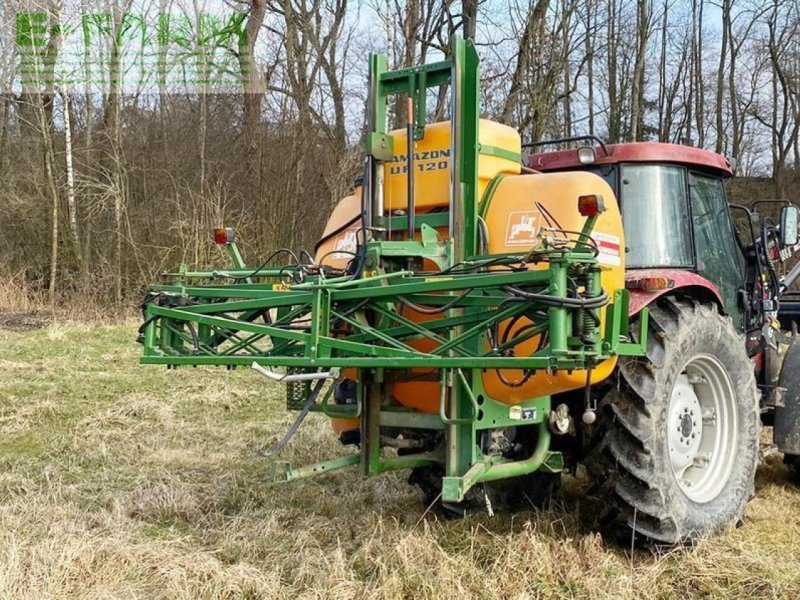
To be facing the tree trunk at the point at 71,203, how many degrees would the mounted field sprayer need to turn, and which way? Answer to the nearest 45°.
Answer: approximately 90° to its left

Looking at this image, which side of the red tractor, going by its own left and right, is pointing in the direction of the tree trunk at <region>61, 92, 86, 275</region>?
left

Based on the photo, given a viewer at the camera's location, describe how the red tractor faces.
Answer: facing away from the viewer and to the right of the viewer

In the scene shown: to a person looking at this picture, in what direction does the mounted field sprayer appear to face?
facing away from the viewer and to the right of the viewer
